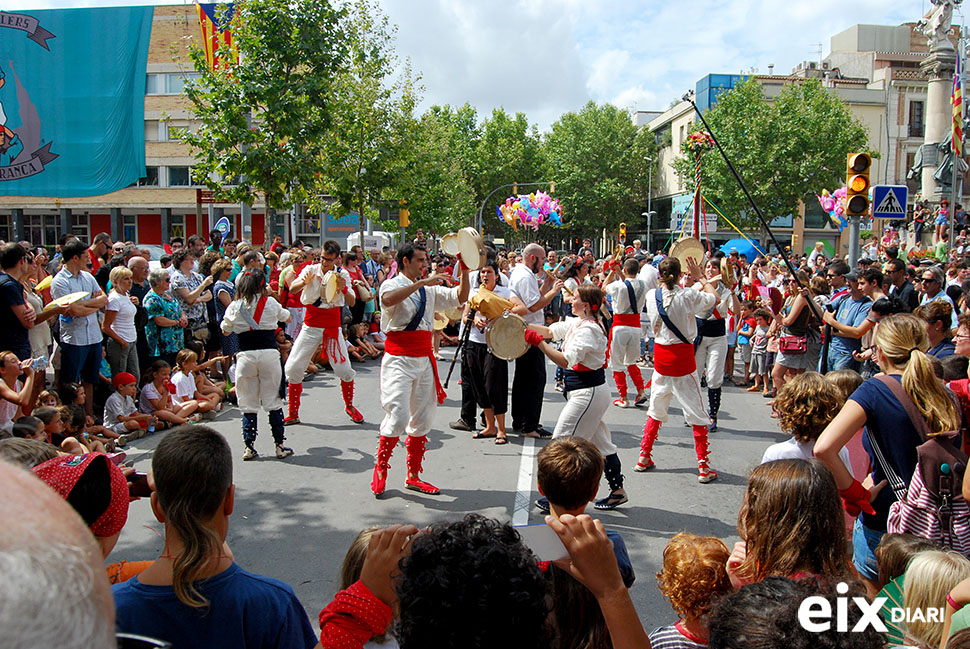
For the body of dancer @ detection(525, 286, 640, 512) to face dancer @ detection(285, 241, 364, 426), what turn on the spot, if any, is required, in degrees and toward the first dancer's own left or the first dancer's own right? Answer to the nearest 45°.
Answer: approximately 45° to the first dancer's own right

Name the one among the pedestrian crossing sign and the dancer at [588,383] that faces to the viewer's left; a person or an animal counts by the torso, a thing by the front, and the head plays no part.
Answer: the dancer

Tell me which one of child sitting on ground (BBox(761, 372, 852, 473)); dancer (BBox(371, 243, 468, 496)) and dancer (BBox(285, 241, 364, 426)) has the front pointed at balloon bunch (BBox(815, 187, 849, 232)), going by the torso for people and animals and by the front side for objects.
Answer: the child sitting on ground

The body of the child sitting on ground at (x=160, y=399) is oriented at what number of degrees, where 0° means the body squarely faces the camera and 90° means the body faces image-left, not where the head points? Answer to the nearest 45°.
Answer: approximately 315°

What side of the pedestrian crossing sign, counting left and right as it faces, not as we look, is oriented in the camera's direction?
front

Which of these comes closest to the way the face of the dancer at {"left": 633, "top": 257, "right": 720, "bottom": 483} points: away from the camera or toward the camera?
away from the camera

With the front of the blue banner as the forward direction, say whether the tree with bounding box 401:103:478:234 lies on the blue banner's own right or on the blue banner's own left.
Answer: on the blue banner's own left

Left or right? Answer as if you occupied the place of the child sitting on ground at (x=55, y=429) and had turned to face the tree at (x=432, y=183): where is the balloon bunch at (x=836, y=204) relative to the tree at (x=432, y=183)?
right

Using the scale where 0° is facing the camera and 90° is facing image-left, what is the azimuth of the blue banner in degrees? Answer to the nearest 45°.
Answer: approximately 0°

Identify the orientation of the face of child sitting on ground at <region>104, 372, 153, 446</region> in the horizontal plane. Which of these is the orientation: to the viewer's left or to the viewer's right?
to the viewer's right

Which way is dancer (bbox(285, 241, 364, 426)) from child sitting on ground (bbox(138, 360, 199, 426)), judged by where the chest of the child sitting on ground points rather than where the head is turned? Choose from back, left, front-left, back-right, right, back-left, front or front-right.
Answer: front-left

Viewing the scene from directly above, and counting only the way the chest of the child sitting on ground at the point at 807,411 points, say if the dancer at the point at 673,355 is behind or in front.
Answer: in front

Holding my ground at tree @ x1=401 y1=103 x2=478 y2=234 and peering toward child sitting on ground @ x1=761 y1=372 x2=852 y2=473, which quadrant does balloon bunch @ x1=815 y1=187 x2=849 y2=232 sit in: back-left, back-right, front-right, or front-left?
front-left

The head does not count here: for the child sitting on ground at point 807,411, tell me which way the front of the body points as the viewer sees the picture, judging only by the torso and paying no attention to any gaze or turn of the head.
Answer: away from the camera

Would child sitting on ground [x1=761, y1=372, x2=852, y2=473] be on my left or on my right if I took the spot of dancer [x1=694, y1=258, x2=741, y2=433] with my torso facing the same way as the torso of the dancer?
on my left

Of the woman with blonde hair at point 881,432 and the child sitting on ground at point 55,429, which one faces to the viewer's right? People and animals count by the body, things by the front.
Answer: the child sitting on ground

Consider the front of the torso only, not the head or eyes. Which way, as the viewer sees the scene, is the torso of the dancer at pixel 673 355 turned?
away from the camera

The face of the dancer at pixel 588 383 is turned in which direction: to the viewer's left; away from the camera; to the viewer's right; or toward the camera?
to the viewer's left

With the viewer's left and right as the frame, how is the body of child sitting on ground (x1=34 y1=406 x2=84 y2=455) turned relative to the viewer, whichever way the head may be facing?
facing to the right of the viewer

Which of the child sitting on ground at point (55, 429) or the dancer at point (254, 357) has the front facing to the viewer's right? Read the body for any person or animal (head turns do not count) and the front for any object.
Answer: the child sitting on ground
